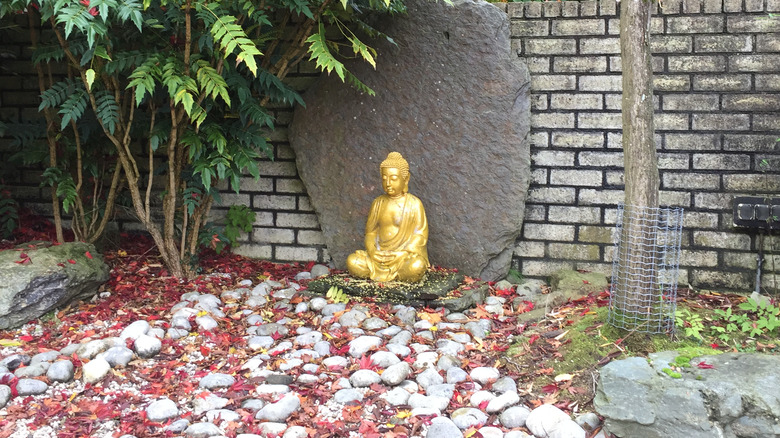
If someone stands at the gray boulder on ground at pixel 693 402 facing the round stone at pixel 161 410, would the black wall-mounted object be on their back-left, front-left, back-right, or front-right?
back-right

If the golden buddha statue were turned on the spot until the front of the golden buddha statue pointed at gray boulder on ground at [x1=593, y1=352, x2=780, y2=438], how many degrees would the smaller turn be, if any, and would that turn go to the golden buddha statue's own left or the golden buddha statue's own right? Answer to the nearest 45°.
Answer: approximately 90° to the golden buddha statue's own left

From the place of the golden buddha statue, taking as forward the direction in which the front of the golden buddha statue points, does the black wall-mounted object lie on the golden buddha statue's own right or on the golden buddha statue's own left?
on the golden buddha statue's own left

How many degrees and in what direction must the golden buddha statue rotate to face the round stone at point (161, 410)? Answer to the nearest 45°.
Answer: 0° — it already faces it

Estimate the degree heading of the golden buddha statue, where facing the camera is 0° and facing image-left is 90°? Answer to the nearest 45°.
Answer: approximately 45°

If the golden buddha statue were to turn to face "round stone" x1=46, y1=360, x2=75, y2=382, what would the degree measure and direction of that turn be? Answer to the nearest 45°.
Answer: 0° — it already faces it

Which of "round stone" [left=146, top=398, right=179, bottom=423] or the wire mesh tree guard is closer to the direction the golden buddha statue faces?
the round stone

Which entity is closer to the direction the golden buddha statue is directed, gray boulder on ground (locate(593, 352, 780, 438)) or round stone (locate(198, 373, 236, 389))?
the round stone

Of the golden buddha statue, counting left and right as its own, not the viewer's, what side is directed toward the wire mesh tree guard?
left

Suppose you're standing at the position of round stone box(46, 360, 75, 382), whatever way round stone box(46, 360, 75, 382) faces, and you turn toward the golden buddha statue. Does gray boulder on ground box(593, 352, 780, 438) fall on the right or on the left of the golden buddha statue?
right

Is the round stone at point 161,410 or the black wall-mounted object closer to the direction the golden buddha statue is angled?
the round stone
